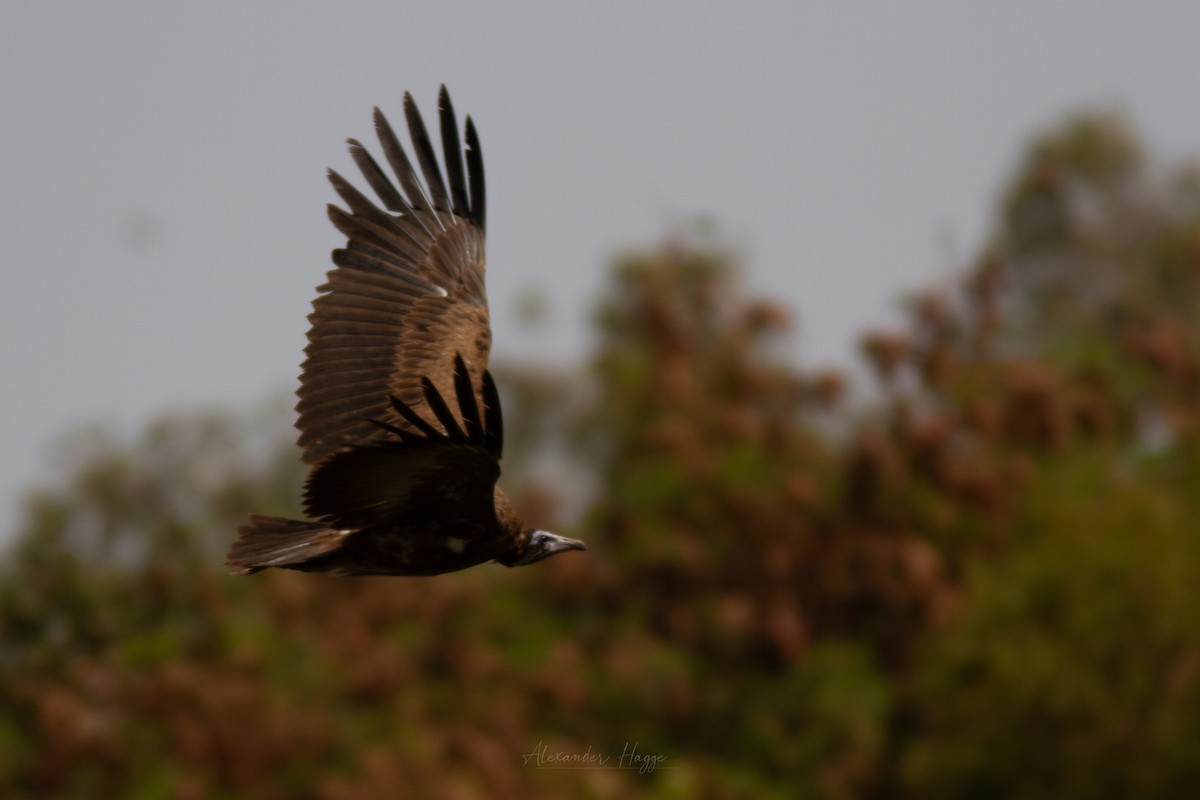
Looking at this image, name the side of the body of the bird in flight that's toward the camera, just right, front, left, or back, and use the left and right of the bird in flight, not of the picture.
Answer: right
